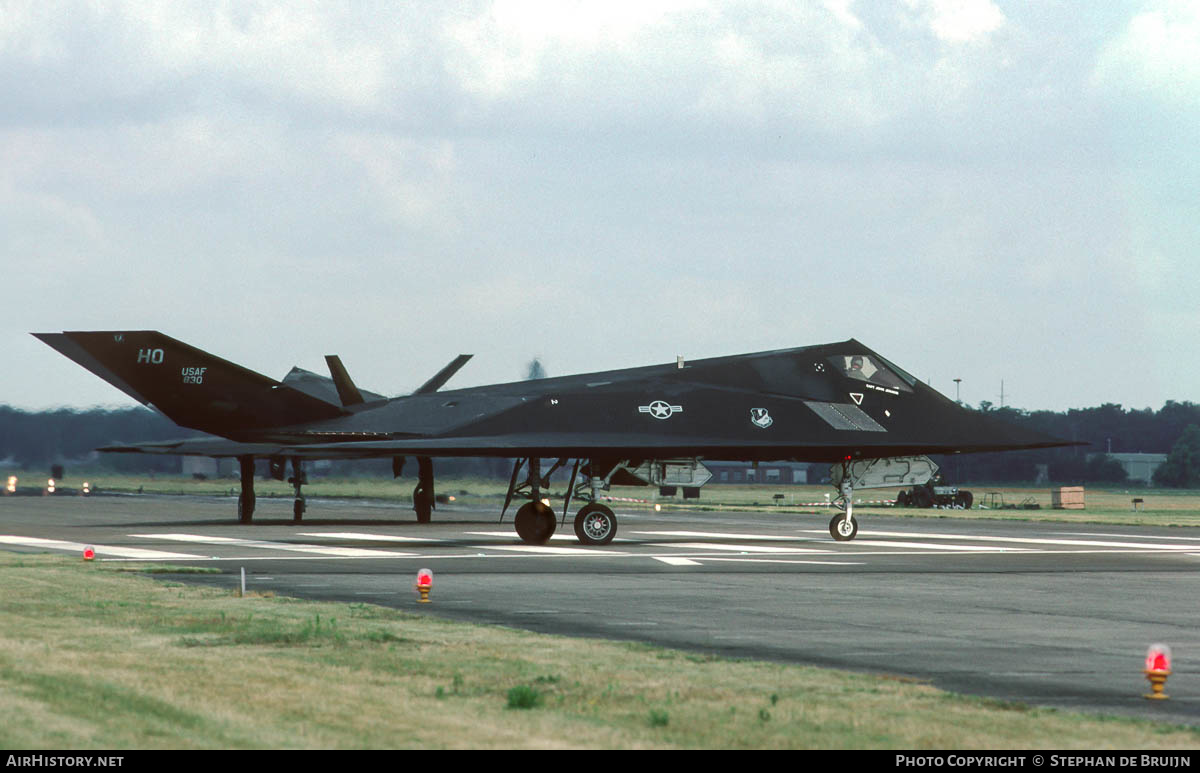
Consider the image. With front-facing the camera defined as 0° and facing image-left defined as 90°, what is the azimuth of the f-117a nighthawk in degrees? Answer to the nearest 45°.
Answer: approximately 270°
